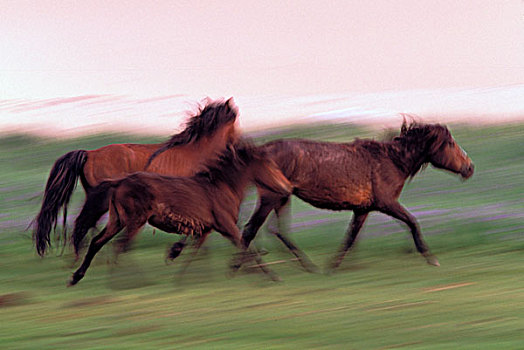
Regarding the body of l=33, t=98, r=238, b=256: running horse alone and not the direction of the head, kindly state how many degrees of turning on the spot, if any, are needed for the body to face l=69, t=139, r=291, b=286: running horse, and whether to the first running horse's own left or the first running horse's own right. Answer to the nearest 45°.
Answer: approximately 90° to the first running horse's own right

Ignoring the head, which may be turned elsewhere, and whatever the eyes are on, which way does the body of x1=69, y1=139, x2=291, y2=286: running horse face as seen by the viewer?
to the viewer's right

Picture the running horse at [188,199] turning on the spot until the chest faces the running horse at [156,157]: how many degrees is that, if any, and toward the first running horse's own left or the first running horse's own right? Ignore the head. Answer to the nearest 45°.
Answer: approximately 90° to the first running horse's own left

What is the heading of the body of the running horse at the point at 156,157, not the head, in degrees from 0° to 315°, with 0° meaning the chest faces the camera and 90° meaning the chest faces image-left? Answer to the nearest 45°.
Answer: approximately 270°

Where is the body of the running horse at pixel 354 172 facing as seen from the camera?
to the viewer's right

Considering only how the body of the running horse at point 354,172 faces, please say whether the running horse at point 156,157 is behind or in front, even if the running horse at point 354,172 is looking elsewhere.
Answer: behind

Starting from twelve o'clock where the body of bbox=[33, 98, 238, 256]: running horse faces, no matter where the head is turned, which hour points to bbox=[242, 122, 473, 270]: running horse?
bbox=[242, 122, 473, 270]: running horse is roughly at 1 o'clock from bbox=[33, 98, 238, 256]: running horse.

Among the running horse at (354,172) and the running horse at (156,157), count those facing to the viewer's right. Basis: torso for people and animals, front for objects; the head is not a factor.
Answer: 2
